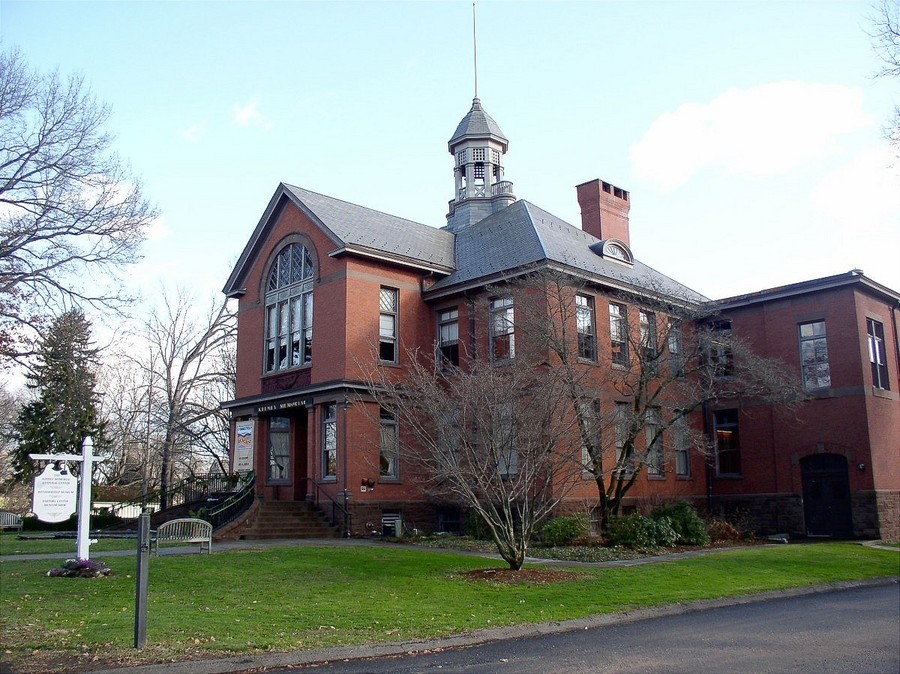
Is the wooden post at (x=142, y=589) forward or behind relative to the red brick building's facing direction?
forward

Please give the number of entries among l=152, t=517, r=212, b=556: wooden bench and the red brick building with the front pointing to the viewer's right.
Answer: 0

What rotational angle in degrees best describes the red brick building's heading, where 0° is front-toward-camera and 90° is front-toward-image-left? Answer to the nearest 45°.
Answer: approximately 45°

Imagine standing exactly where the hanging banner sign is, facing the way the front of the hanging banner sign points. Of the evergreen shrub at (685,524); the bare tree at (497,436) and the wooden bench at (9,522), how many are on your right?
1

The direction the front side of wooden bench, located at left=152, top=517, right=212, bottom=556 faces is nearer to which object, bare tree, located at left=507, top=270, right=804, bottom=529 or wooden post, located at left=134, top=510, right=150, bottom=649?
the wooden post

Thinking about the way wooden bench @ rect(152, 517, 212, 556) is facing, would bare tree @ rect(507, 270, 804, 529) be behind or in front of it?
behind

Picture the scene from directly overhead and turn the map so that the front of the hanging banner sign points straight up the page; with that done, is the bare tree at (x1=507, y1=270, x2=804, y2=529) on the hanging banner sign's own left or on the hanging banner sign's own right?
on the hanging banner sign's own left

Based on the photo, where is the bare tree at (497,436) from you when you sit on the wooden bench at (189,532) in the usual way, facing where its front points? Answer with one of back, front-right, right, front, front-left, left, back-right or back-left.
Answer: left

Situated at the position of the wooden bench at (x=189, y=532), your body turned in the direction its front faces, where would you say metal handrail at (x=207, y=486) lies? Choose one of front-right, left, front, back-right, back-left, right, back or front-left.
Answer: back-right
